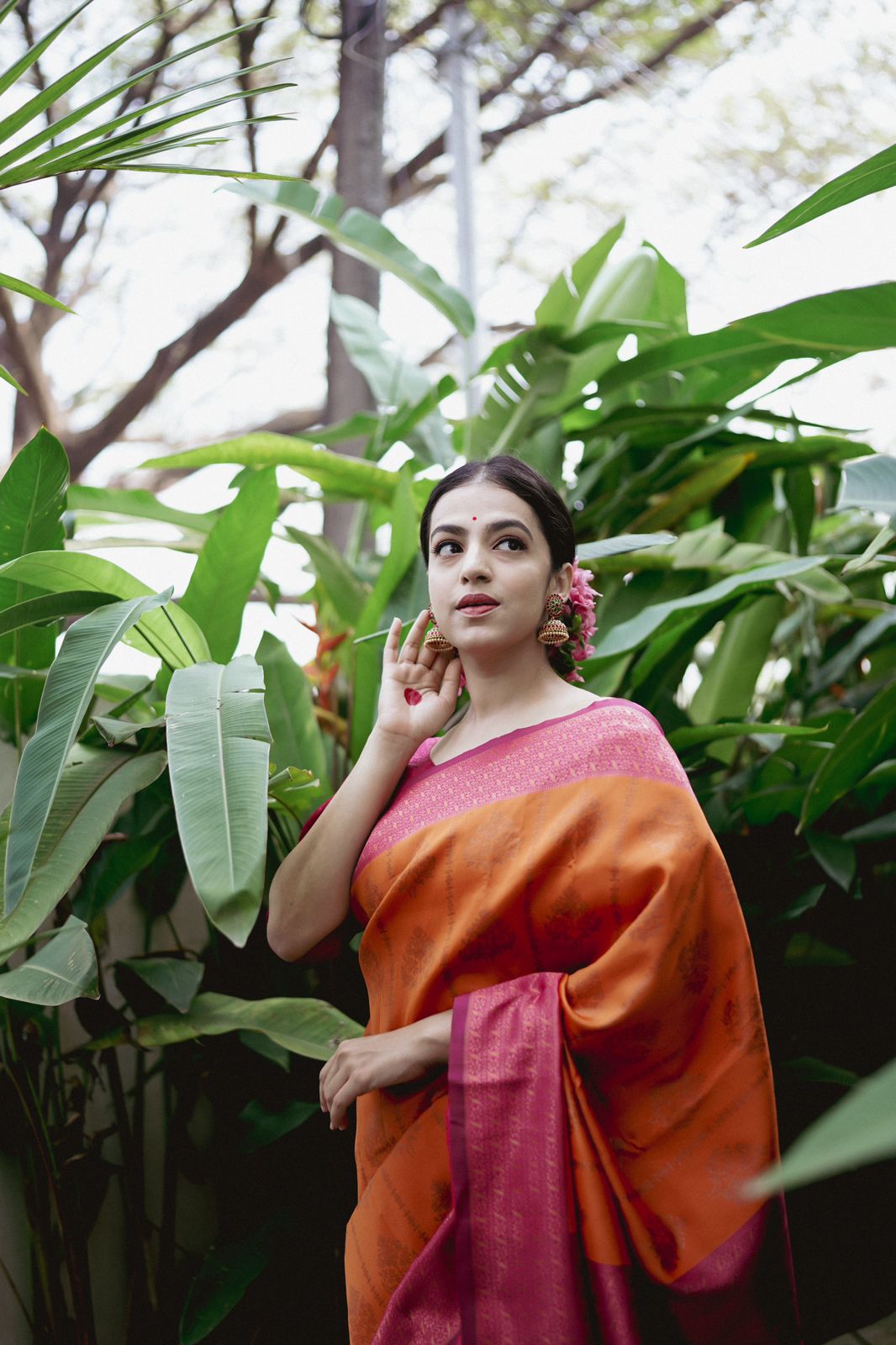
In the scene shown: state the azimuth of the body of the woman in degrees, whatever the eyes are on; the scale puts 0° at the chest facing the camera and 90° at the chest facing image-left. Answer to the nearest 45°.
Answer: approximately 45°

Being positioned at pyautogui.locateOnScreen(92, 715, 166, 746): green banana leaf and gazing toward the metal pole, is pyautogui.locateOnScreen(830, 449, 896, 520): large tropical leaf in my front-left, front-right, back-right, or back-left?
front-right

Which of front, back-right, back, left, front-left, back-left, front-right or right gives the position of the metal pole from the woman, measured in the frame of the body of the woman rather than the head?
back-right
